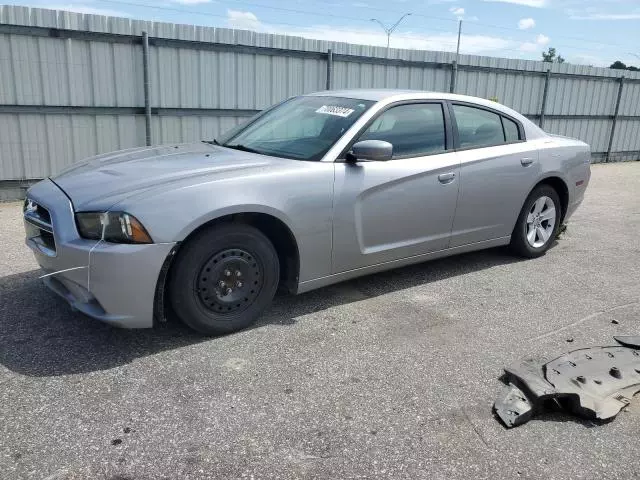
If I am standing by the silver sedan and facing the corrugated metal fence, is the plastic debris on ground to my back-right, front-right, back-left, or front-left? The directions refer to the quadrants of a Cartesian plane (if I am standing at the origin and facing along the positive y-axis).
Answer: back-right

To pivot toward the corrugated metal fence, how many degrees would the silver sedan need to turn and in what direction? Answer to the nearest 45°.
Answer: approximately 90° to its right

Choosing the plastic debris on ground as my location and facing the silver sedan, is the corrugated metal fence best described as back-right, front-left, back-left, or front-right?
front-right

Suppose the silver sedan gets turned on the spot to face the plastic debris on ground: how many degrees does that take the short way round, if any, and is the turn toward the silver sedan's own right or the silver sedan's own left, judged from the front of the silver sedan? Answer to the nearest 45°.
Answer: approximately 90° to the silver sedan's own left

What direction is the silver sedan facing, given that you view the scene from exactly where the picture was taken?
facing the viewer and to the left of the viewer
